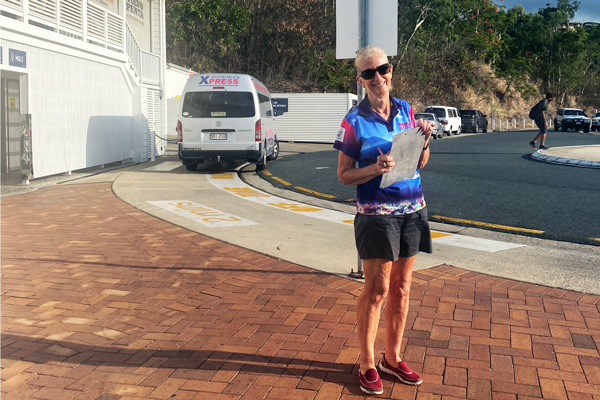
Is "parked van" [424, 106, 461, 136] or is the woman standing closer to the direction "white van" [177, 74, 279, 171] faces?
the parked van

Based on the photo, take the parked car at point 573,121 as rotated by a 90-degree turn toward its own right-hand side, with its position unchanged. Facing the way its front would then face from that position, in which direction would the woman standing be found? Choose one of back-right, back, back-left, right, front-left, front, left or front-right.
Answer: front-left

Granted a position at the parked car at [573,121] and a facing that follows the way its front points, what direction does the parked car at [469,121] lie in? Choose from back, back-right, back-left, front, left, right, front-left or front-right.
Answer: right

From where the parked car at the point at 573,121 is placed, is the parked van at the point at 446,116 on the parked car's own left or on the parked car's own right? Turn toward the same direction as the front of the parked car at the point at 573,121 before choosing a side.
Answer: on the parked car's own right

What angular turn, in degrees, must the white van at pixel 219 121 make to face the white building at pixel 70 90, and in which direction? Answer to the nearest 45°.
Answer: approximately 90° to its left

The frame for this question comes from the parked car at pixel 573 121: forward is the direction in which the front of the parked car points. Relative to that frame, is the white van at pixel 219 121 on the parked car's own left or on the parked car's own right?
on the parked car's own right

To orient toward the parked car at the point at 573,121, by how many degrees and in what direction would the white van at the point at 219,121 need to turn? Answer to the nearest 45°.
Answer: approximately 45° to its right

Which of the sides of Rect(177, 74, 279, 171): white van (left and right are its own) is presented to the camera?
back

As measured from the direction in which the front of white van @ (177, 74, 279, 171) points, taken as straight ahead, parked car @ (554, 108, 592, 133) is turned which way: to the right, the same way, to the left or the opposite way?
the opposite way

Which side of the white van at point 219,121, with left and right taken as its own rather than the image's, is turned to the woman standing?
back

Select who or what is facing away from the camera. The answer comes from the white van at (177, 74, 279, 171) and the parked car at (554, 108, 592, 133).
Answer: the white van

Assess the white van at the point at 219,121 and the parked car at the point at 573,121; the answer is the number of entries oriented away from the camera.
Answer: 1

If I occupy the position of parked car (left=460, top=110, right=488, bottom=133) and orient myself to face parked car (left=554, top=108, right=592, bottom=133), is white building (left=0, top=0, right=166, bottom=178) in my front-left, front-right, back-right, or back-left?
back-right
